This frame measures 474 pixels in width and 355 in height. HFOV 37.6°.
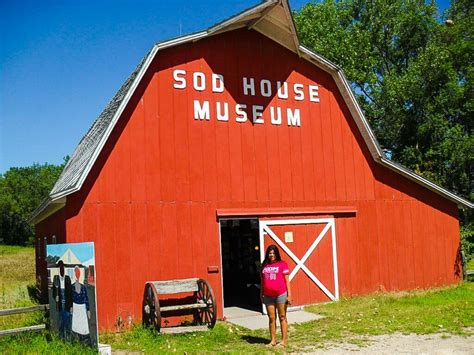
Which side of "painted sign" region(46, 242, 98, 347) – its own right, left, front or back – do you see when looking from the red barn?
back

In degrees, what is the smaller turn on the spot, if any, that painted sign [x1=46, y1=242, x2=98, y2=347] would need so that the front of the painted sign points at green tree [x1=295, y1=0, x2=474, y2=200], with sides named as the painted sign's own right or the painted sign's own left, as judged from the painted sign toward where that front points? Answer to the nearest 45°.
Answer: approximately 180°

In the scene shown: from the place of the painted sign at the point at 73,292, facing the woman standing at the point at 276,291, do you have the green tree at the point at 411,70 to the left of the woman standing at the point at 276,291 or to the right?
left
